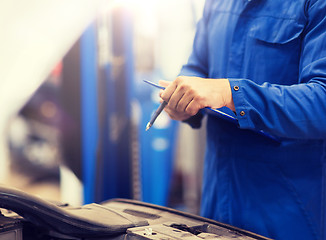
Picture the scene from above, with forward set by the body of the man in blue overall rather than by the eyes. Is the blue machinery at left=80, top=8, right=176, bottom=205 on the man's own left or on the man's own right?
on the man's own right

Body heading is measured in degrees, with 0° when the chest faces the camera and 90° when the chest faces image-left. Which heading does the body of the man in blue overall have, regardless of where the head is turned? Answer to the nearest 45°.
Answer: approximately 45°
